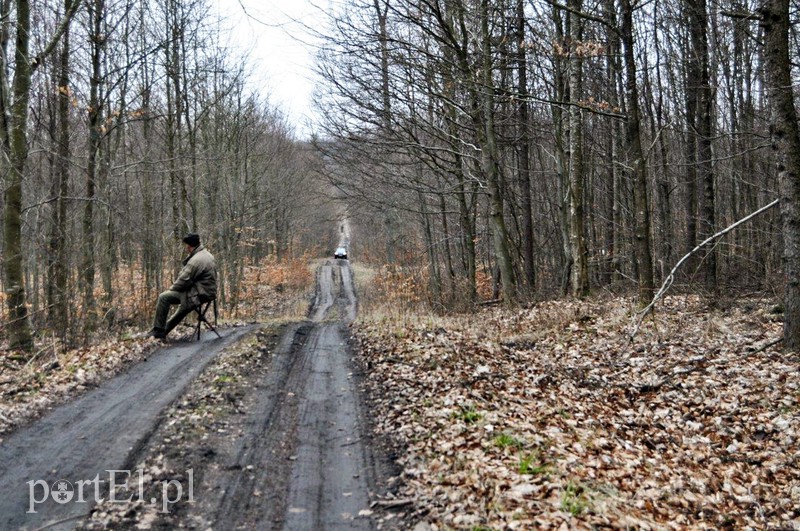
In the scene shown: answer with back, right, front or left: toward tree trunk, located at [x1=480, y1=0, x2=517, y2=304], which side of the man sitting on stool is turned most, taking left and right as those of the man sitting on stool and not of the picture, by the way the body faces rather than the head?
back

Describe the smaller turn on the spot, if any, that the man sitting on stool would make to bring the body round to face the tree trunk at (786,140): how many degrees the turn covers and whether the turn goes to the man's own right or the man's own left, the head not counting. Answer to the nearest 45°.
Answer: approximately 135° to the man's own left

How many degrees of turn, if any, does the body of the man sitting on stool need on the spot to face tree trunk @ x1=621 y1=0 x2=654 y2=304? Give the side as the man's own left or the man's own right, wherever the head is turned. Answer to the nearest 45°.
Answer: approximately 180°

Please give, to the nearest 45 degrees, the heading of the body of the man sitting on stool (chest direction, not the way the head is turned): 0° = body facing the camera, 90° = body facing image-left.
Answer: approximately 90°

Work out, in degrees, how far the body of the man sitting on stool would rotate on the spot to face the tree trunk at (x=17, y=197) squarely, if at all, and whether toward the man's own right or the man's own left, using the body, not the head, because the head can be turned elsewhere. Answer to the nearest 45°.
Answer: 0° — they already face it
